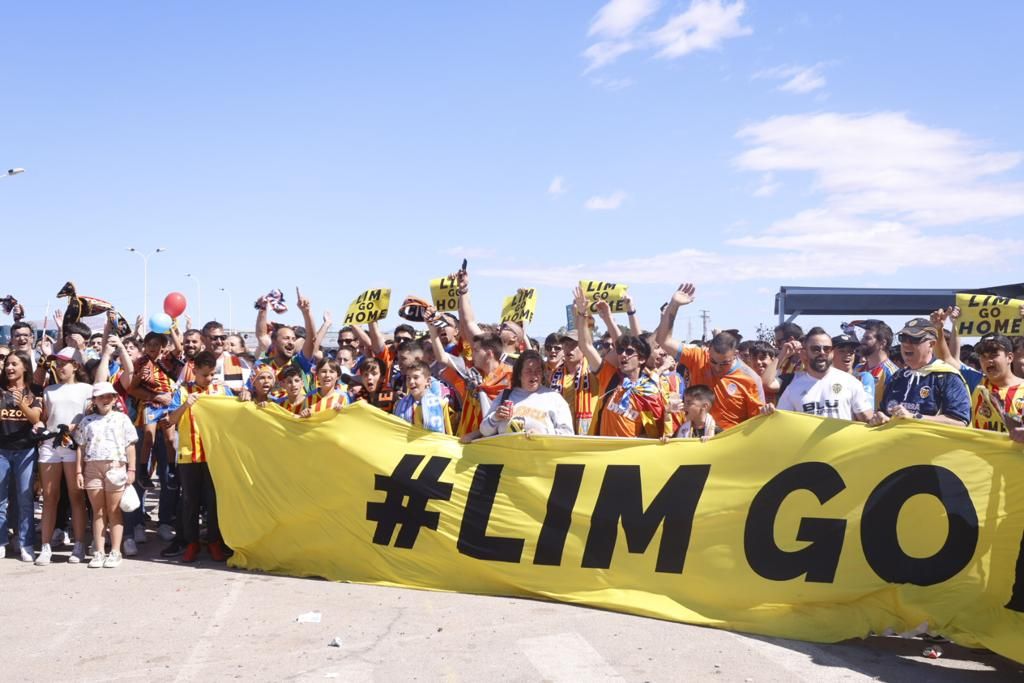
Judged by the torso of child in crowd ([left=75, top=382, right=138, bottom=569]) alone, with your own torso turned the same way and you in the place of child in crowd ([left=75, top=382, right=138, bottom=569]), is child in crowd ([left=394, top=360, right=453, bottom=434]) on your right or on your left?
on your left

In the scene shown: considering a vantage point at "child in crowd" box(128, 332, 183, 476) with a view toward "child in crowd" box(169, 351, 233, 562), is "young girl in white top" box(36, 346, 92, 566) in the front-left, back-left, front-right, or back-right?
front-right

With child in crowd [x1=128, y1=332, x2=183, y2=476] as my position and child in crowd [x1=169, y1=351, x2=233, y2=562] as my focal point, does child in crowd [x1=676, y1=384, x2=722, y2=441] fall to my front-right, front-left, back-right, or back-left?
front-left

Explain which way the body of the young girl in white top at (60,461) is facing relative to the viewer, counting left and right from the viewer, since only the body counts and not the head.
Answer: facing the viewer

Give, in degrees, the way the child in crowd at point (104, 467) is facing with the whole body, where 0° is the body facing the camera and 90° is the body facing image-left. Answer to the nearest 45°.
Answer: approximately 0°

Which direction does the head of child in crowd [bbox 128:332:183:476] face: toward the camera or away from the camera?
toward the camera

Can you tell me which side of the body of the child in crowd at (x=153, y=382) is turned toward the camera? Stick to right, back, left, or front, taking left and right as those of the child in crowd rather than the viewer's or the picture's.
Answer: front

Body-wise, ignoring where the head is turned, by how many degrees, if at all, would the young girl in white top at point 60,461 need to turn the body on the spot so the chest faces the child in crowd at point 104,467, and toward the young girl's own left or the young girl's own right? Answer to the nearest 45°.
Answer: approximately 45° to the young girl's own left

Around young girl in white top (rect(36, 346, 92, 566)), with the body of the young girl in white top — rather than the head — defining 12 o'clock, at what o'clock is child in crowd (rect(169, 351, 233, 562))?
The child in crowd is roughly at 10 o'clock from the young girl in white top.

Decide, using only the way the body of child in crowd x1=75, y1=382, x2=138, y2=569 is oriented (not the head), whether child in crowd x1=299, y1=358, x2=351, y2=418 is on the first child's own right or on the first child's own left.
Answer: on the first child's own left

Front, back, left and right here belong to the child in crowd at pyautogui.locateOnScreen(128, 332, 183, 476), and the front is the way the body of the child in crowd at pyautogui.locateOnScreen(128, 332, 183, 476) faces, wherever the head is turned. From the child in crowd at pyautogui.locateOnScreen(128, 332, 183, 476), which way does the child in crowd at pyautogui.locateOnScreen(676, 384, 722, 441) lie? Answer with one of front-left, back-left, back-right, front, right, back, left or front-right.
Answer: front-left
